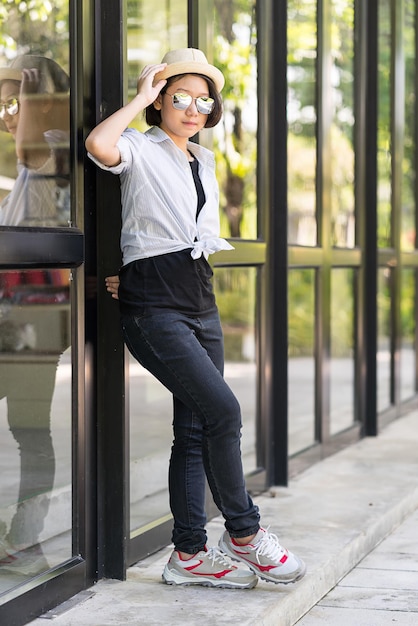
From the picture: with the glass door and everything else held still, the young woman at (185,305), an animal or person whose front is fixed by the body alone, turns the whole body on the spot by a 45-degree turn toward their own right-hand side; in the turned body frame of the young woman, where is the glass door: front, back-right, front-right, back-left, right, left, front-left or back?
right

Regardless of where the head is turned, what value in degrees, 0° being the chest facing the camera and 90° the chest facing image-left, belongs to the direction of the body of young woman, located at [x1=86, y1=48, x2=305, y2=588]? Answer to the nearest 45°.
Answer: approximately 315°
